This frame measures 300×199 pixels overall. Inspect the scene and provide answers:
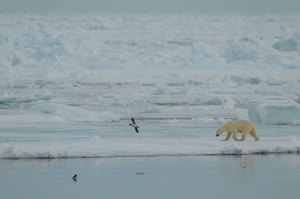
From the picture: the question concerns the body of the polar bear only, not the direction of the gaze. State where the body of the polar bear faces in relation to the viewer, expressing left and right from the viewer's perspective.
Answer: facing to the left of the viewer

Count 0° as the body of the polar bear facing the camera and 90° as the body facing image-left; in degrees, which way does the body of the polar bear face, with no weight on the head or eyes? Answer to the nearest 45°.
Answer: approximately 90°
